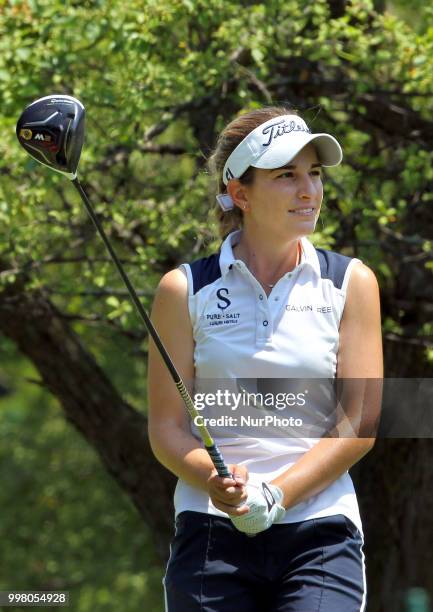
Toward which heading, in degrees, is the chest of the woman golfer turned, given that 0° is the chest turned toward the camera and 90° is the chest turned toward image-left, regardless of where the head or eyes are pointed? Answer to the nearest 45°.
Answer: approximately 0°

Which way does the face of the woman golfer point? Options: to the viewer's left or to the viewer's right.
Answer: to the viewer's right

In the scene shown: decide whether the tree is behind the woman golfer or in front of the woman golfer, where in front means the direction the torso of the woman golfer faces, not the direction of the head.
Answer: behind
